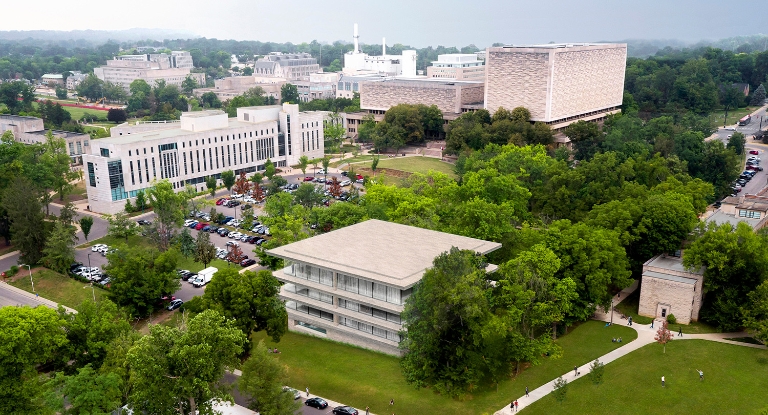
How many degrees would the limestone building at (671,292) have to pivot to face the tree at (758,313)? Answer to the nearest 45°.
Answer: approximately 45° to its left

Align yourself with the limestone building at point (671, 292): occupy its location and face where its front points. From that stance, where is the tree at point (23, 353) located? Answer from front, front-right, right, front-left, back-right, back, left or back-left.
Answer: front-right

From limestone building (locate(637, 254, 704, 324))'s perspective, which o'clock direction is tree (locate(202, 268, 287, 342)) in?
The tree is roughly at 2 o'clock from the limestone building.

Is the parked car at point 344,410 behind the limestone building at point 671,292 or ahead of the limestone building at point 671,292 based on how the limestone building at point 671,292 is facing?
ahead

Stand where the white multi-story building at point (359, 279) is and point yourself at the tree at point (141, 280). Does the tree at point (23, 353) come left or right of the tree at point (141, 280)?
left

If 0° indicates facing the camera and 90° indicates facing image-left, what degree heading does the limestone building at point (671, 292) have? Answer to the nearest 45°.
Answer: approximately 0°

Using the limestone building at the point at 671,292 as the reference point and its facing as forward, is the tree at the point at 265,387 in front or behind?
in front

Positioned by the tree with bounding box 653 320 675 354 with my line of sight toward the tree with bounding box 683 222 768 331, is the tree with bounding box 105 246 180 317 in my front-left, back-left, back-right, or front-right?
back-left

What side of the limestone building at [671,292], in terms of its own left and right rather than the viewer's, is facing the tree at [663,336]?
front

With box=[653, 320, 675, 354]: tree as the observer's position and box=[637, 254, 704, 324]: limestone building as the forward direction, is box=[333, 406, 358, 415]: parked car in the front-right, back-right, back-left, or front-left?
back-left

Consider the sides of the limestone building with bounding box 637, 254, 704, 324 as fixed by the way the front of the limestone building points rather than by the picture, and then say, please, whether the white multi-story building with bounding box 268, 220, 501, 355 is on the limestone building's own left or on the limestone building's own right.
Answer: on the limestone building's own right

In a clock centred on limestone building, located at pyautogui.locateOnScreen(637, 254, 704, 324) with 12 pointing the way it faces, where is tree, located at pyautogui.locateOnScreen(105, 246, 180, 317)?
The tree is roughly at 2 o'clock from the limestone building.

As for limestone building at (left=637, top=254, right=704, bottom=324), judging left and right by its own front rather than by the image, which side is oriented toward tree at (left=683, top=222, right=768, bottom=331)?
left
